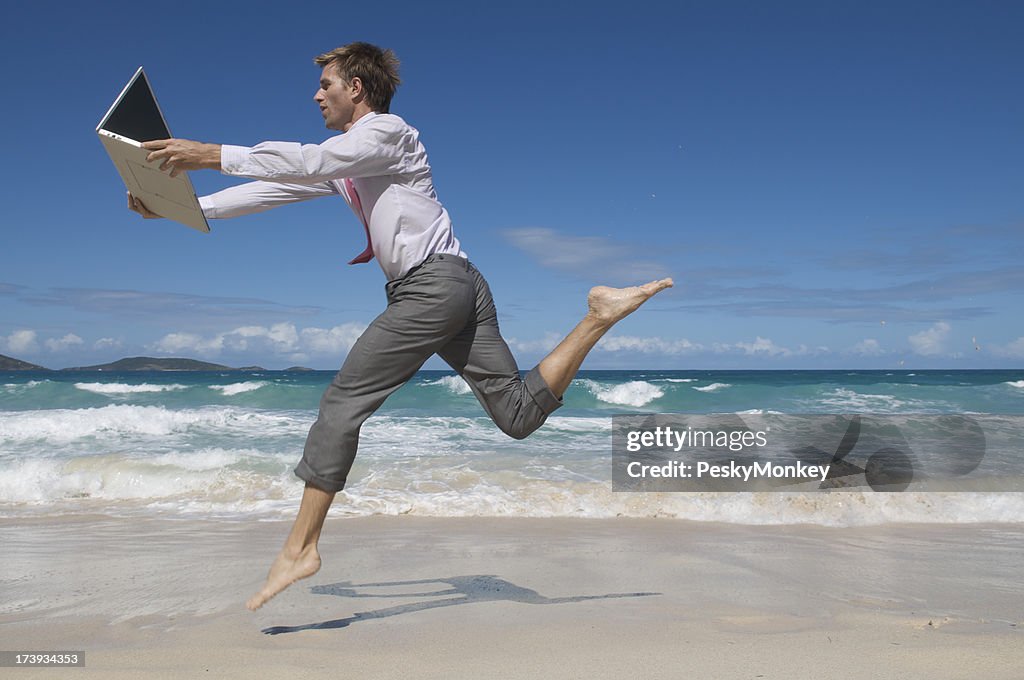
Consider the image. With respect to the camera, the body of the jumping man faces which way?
to the viewer's left
